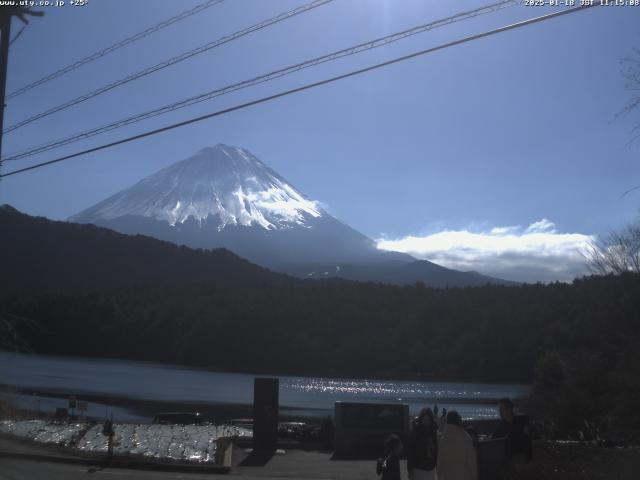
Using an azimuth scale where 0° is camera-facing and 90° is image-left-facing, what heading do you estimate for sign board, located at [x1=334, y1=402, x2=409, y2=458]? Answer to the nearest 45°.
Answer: approximately 0°

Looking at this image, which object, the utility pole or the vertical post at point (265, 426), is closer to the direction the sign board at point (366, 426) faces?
the utility pole

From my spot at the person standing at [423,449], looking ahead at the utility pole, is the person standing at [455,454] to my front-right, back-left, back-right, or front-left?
back-left

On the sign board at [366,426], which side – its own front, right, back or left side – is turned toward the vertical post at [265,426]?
right
